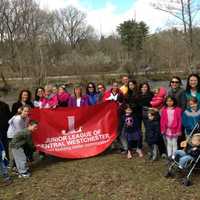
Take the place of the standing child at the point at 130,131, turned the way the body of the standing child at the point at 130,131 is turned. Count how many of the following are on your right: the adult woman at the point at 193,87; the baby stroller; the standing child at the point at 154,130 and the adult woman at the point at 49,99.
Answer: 1

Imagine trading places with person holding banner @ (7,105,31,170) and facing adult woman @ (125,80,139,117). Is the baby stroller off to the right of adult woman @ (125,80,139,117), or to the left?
right

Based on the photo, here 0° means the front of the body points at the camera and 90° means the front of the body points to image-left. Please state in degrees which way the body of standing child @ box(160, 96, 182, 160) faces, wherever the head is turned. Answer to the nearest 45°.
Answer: approximately 0°

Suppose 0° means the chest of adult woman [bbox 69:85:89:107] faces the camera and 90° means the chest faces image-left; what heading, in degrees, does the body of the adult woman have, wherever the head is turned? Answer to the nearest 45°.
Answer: approximately 0°

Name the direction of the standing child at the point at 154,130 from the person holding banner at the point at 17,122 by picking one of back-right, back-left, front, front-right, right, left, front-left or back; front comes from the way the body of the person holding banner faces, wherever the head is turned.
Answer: front-left

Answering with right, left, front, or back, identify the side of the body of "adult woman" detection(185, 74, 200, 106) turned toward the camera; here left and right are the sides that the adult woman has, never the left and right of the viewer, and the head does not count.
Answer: front

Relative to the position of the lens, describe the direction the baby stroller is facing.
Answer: facing the viewer and to the left of the viewer

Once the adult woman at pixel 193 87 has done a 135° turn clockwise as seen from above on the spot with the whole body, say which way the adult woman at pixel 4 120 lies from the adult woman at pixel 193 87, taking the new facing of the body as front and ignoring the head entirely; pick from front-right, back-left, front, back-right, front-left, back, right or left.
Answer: front-left

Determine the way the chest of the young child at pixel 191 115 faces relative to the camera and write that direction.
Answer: toward the camera

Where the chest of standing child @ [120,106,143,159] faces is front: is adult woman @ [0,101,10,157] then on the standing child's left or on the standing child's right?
on the standing child's right

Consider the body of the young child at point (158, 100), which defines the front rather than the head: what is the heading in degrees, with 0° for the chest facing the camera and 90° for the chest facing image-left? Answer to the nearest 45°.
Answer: approximately 45°

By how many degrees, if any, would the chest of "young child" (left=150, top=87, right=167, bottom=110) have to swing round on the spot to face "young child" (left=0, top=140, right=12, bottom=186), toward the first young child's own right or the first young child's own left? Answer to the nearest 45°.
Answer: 0° — they already face them

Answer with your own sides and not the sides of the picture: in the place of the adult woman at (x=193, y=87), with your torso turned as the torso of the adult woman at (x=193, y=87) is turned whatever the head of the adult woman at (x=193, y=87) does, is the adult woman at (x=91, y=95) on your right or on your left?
on your right
